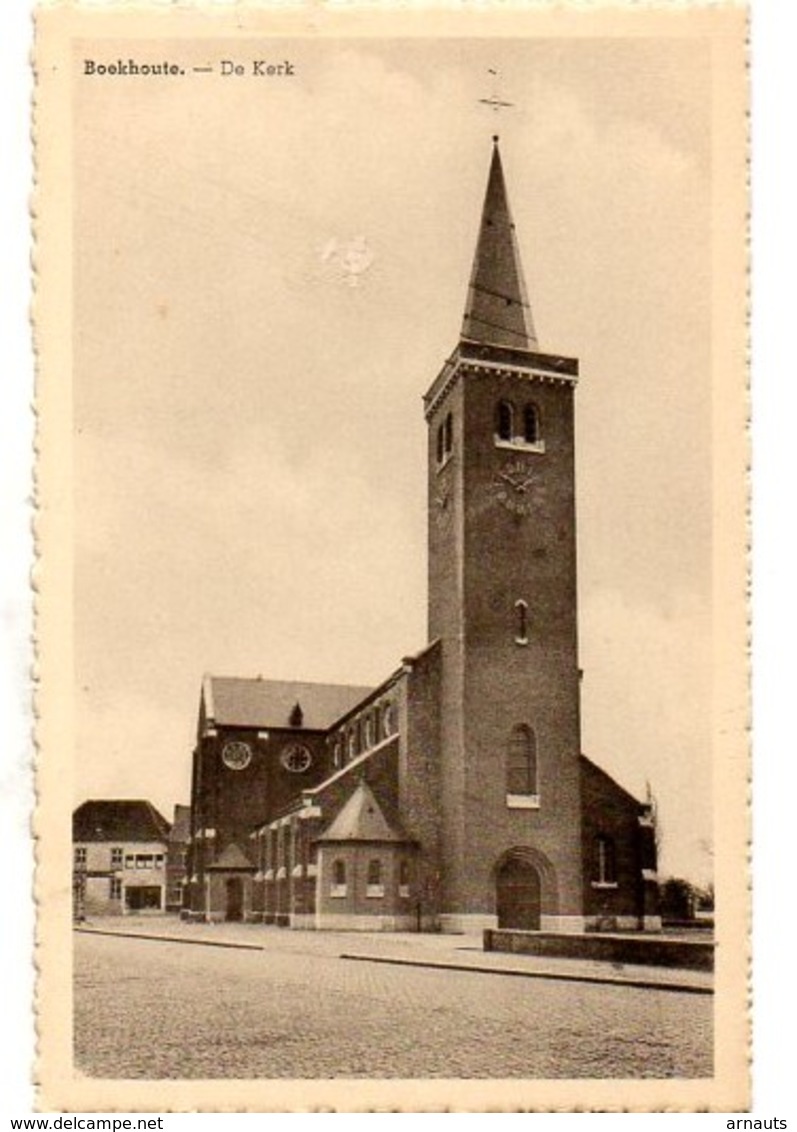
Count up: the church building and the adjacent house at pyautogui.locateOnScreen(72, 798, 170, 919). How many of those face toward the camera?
2

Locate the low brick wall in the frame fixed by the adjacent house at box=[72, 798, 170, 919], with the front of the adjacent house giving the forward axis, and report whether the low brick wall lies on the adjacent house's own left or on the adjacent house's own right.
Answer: on the adjacent house's own left
